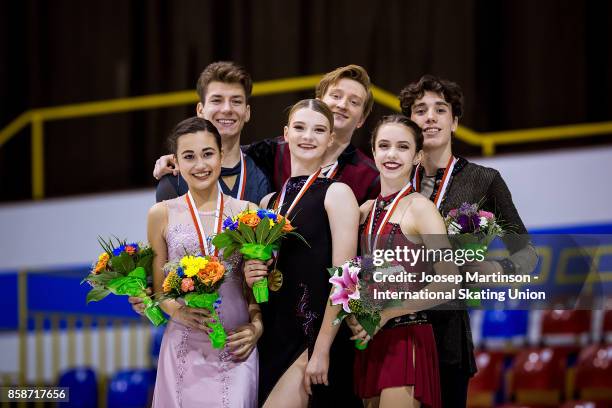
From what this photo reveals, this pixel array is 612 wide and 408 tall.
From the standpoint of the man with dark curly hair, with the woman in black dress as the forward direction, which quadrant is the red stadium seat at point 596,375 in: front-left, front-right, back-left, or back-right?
back-right

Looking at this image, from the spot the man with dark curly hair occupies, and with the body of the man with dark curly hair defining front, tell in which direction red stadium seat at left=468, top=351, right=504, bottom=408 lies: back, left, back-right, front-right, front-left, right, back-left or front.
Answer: back-right

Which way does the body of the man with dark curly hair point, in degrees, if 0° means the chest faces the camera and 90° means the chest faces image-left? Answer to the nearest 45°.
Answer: approximately 45°

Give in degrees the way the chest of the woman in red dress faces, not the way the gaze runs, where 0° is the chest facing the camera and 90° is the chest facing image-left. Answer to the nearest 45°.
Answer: approximately 45°

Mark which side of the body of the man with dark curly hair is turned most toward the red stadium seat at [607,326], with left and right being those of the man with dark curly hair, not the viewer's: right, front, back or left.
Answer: back

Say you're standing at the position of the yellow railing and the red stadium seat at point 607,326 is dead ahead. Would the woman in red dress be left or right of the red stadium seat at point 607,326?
right

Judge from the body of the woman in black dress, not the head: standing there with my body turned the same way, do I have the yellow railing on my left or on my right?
on my right

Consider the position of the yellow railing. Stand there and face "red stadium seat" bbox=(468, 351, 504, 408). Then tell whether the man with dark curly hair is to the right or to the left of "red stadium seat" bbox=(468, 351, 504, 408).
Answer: right

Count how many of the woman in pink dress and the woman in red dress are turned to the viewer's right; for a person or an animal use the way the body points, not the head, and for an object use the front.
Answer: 0

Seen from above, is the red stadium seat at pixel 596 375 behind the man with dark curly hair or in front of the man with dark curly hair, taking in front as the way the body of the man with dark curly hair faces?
behind
